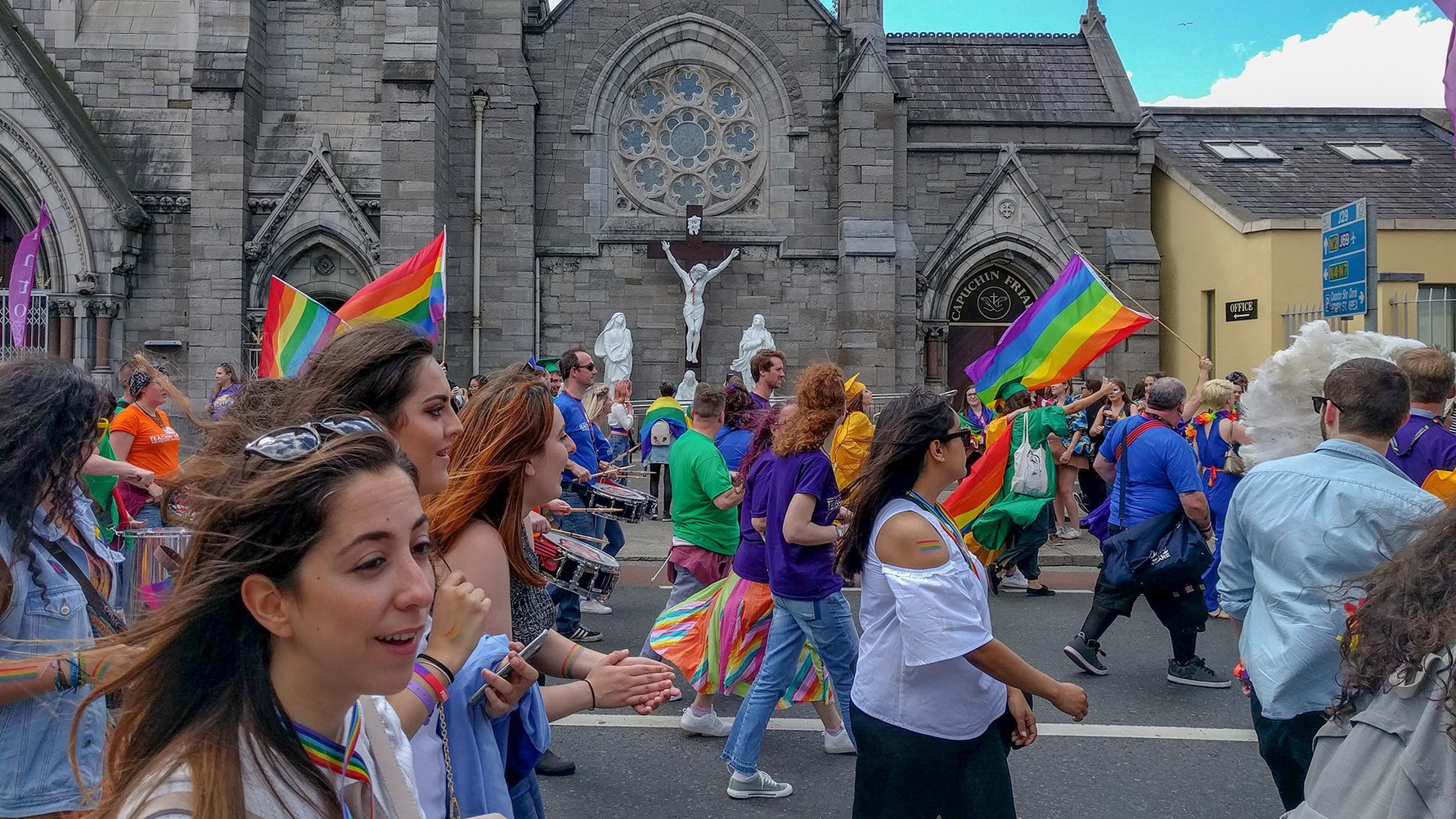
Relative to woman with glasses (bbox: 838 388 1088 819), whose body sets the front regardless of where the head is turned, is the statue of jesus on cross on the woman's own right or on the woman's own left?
on the woman's own left

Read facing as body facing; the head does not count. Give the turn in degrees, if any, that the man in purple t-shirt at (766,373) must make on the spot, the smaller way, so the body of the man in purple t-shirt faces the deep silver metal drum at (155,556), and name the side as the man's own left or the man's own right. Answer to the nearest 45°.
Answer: approximately 90° to the man's own right

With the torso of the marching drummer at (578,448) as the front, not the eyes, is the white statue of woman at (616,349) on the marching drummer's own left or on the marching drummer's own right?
on the marching drummer's own left

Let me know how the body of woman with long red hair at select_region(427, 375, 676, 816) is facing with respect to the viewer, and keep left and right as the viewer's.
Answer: facing to the right of the viewer

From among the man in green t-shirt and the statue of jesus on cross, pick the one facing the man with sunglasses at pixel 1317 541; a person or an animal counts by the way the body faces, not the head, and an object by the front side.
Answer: the statue of jesus on cross

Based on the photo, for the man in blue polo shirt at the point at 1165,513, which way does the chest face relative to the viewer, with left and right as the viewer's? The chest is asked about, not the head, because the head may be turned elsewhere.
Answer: facing away from the viewer and to the right of the viewer

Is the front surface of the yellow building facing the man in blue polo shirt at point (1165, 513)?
yes

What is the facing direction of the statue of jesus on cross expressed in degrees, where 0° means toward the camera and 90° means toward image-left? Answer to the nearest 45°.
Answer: approximately 0°

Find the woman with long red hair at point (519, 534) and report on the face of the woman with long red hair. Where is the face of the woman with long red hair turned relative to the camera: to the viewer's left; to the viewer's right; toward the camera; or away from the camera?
to the viewer's right

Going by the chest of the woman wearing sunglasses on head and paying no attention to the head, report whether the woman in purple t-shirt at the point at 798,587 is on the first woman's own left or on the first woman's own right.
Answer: on the first woman's own left
